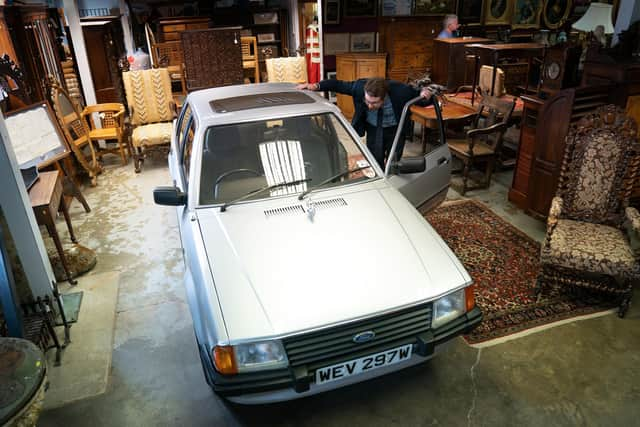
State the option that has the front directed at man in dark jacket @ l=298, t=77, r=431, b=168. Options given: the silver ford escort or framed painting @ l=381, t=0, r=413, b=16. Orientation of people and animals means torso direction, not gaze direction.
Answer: the framed painting

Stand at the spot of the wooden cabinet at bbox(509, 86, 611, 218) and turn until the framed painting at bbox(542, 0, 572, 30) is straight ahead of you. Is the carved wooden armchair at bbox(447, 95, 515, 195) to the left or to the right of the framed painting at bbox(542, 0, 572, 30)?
left

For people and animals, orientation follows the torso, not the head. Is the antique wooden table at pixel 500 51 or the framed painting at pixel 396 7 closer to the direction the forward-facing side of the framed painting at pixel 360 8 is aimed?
the antique wooden table

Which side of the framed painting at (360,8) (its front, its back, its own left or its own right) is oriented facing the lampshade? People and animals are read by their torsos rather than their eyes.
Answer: left

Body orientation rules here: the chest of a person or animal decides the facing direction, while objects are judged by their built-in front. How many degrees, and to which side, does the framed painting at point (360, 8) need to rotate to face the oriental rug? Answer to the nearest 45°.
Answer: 0° — it already faces it

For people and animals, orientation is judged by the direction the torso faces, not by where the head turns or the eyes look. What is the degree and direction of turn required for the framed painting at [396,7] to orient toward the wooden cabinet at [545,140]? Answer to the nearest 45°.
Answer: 0° — it already faces it

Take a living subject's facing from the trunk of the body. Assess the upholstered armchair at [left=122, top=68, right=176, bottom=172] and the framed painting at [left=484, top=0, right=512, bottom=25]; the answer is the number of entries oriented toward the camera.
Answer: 2

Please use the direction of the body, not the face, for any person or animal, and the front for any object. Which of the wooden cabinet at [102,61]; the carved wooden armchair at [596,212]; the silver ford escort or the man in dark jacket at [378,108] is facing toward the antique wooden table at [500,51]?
the wooden cabinet

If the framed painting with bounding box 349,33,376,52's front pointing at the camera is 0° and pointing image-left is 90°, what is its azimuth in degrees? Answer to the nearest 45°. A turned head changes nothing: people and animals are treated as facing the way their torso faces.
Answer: approximately 0°

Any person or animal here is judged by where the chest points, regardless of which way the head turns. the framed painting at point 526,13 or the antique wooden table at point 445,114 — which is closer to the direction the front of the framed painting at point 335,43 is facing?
the antique wooden table

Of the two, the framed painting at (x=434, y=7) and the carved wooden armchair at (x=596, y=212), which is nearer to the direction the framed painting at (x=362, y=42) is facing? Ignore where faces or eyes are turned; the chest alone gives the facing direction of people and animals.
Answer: the carved wooden armchair
